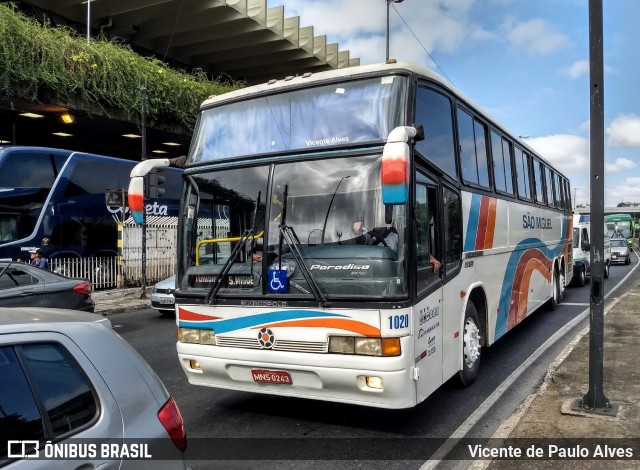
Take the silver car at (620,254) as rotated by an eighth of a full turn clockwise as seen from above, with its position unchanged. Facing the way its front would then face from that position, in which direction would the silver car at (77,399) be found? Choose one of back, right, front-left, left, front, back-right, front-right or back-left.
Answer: front-left

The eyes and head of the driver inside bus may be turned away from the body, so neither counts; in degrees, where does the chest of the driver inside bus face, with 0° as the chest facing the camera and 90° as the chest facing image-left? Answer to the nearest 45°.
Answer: approximately 45°

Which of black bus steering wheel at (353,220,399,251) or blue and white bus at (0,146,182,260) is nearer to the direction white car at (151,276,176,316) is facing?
the black bus steering wheel

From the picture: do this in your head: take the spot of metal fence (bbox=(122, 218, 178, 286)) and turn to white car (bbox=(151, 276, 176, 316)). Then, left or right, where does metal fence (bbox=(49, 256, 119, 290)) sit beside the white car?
right

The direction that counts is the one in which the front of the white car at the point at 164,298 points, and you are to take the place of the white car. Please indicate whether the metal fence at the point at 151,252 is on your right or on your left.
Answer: on your right

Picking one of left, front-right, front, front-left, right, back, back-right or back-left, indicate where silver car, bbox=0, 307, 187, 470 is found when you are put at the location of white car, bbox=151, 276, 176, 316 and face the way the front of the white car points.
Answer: front-left

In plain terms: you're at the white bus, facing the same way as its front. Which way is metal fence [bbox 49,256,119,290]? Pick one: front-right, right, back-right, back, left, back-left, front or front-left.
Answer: right

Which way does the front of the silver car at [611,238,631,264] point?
toward the camera

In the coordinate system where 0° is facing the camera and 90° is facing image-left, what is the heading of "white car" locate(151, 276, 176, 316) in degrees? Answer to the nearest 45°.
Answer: approximately 45°

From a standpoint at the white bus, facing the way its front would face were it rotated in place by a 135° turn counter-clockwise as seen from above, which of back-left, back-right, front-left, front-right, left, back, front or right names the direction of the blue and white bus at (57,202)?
back-left

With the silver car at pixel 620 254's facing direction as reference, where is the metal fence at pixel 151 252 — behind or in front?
in front

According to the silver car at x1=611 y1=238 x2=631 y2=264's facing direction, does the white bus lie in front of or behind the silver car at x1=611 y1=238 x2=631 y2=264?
in front
